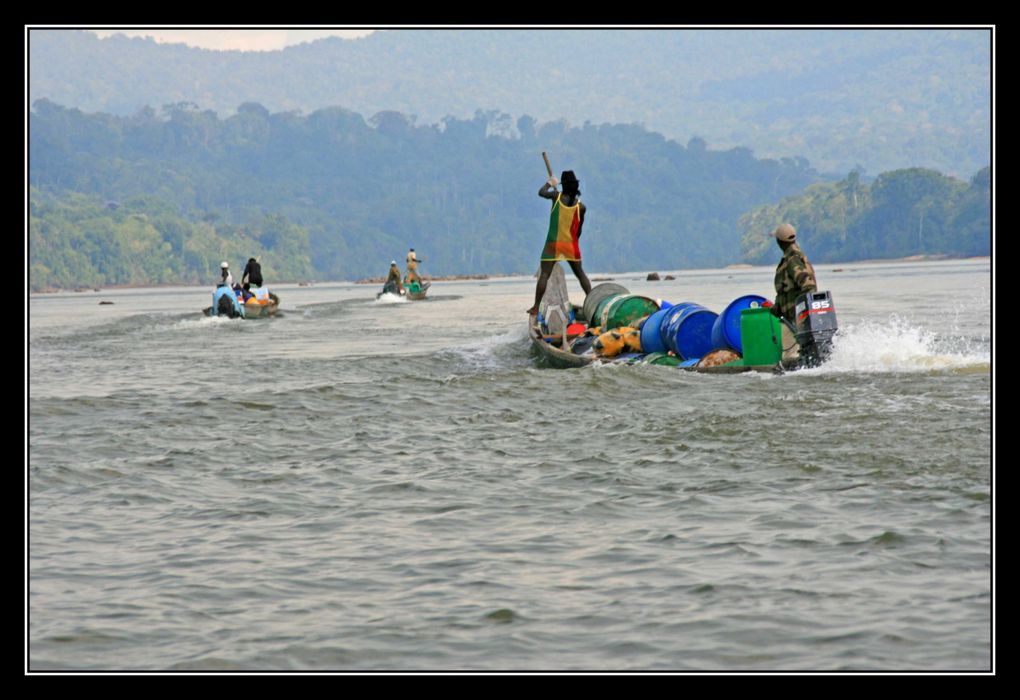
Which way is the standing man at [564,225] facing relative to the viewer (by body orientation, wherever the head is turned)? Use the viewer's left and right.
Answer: facing away from the viewer and to the left of the viewer

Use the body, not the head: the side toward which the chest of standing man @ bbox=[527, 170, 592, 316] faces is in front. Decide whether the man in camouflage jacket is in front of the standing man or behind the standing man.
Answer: behind

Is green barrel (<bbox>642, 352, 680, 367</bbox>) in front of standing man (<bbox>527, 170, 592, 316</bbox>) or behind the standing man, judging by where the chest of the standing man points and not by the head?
behind
